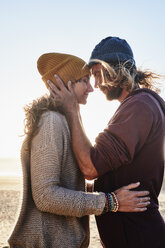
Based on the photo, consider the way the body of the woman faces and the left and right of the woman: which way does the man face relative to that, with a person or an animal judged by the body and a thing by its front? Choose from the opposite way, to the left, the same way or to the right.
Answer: the opposite way

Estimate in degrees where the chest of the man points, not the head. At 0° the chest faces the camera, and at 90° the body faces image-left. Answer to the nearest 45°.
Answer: approximately 90°

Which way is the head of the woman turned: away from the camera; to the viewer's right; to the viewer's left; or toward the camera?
to the viewer's right

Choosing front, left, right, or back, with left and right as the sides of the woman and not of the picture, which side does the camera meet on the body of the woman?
right

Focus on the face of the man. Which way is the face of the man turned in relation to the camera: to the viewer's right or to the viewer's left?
to the viewer's left
